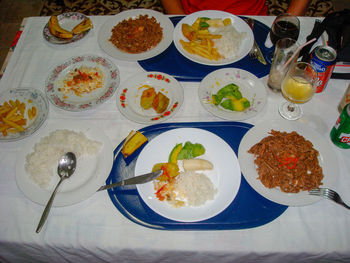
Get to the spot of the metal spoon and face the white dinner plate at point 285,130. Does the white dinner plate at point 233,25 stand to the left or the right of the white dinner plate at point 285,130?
left

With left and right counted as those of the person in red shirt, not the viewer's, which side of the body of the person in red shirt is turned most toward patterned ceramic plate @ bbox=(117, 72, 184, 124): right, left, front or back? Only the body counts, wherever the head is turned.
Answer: front

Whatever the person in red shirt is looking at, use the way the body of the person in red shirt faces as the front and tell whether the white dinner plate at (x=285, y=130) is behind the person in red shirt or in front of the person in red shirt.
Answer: in front

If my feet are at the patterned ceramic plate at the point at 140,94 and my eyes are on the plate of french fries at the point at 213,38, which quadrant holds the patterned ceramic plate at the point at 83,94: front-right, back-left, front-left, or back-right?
back-left

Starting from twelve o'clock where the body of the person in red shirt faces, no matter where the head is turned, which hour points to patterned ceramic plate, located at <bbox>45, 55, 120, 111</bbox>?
The patterned ceramic plate is roughly at 1 o'clock from the person in red shirt.

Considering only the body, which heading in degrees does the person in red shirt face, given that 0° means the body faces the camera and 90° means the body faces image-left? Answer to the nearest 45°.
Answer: approximately 0°

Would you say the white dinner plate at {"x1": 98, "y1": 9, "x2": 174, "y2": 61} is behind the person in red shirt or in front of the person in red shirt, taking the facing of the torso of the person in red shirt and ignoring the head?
in front

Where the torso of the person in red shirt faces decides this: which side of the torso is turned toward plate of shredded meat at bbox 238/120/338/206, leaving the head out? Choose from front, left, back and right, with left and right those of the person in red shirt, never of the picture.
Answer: front

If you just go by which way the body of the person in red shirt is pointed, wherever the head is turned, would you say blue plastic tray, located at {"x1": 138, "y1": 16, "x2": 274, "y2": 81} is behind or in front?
in front

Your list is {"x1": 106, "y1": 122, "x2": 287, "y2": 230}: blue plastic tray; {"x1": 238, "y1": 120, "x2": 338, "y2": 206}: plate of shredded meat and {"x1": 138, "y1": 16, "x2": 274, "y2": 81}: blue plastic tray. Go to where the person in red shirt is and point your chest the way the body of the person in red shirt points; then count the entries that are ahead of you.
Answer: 3

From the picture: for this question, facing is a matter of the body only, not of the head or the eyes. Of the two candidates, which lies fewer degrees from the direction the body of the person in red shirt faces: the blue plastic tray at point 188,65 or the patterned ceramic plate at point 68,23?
the blue plastic tray

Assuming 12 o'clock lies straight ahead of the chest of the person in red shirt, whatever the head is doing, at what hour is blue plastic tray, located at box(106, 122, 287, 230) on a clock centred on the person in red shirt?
The blue plastic tray is roughly at 12 o'clock from the person in red shirt.

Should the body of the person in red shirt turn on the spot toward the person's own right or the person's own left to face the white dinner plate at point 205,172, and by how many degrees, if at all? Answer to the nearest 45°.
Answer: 0° — they already face it
